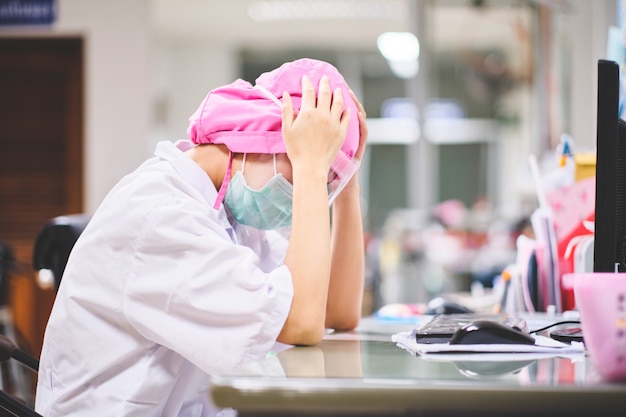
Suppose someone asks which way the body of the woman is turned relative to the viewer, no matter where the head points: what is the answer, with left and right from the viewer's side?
facing to the right of the viewer

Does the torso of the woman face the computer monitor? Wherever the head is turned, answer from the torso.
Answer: yes

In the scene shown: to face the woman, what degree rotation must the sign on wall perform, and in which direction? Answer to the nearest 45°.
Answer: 0° — it already faces them

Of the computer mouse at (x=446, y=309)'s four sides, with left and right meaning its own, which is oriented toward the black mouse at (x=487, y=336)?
right

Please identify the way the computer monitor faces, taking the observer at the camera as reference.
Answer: facing to the left of the viewer

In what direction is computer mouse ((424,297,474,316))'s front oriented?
to the viewer's right

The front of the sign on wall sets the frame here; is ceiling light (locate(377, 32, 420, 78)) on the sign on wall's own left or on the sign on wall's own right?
on the sign on wall's own left

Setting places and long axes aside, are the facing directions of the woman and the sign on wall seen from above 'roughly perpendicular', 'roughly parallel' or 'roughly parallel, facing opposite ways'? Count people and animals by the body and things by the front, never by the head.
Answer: roughly perpendicular

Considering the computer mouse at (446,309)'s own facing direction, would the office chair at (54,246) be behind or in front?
behind
